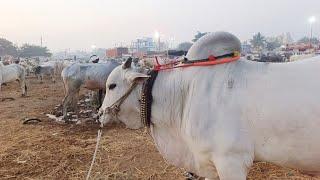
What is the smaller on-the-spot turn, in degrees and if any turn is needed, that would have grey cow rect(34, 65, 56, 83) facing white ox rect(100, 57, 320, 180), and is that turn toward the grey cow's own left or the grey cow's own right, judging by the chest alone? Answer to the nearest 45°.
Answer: approximately 90° to the grey cow's own left

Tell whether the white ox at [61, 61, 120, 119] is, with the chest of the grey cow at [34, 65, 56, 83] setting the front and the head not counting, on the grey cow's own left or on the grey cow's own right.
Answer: on the grey cow's own left

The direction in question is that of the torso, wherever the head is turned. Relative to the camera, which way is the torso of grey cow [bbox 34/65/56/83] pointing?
to the viewer's left

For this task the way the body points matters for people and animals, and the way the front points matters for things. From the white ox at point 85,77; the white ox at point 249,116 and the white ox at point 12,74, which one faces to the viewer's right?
the white ox at point 85,77

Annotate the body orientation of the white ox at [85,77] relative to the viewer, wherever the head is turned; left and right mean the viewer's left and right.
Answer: facing to the right of the viewer

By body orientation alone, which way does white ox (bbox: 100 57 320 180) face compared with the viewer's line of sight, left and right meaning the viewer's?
facing to the left of the viewer

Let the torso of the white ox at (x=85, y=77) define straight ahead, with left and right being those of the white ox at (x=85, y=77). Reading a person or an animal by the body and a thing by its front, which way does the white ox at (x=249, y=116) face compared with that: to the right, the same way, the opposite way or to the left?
the opposite way

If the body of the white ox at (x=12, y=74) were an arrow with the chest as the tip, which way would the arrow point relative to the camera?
to the viewer's left
